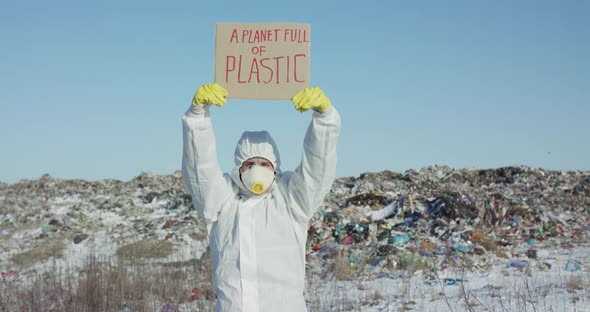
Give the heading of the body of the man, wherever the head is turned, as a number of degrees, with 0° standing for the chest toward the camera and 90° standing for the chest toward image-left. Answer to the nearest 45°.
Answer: approximately 0°

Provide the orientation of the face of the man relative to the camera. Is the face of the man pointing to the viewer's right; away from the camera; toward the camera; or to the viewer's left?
toward the camera
